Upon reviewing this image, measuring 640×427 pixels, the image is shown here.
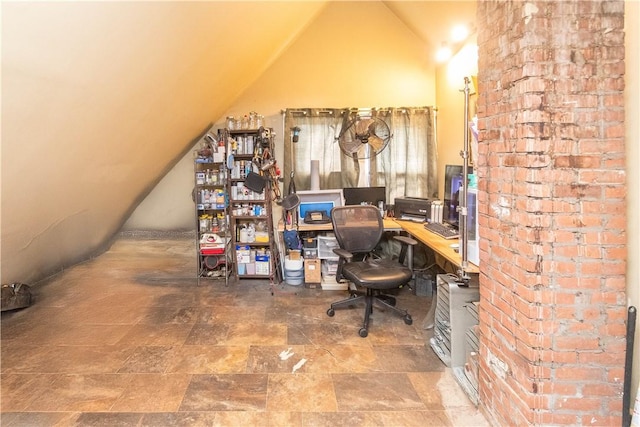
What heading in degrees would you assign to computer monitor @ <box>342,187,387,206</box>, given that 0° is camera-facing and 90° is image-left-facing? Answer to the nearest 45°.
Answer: approximately 0°

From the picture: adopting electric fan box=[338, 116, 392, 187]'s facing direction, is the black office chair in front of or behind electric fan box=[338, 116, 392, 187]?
in front

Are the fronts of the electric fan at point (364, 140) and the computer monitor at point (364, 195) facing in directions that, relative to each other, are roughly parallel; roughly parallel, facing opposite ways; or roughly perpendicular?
roughly parallel

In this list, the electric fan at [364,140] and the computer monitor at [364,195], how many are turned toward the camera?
2

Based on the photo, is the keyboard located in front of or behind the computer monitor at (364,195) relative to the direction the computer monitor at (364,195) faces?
in front

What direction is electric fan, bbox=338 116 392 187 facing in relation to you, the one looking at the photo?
facing the viewer
